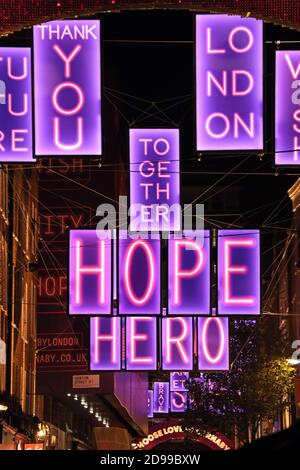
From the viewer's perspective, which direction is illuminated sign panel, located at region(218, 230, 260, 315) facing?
toward the camera

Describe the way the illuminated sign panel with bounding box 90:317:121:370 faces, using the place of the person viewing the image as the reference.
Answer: facing the viewer

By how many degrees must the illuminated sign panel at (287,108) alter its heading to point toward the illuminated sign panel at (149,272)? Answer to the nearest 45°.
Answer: approximately 135° to its right

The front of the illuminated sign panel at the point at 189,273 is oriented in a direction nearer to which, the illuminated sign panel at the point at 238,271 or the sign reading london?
the sign reading london

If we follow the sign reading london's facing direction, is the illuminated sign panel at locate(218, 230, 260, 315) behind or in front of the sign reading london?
behind

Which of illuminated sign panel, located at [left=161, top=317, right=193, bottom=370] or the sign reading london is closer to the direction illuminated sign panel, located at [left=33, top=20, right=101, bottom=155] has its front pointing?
the sign reading london

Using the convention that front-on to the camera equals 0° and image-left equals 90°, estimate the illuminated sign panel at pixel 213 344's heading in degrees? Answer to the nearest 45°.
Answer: approximately 0°

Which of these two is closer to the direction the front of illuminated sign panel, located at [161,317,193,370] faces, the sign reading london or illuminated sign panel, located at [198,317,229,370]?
the sign reading london

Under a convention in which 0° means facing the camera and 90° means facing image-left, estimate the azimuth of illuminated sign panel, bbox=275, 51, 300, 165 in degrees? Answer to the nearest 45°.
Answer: approximately 0°

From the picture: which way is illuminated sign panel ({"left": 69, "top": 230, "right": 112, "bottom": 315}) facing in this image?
toward the camera

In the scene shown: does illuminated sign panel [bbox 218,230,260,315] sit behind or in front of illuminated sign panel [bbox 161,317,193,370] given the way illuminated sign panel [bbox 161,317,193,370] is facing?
in front
